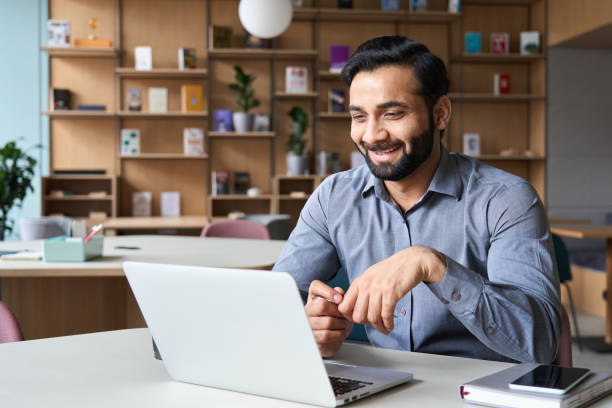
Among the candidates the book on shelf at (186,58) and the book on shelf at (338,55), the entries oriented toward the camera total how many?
2

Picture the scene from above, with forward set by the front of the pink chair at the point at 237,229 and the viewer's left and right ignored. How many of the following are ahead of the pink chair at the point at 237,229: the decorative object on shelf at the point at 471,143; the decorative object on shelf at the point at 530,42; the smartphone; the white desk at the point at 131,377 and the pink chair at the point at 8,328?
3

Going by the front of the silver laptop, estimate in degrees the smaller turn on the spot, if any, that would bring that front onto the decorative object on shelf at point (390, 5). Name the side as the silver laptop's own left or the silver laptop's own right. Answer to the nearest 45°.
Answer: approximately 45° to the silver laptop's own left

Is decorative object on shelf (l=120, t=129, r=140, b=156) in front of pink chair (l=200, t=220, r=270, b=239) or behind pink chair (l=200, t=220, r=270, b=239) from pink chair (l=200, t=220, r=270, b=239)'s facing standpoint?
behind

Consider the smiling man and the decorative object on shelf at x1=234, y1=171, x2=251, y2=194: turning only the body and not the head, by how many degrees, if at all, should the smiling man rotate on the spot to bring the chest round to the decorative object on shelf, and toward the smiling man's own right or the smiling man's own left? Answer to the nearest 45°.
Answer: approximately 135° to the smiling man's own right

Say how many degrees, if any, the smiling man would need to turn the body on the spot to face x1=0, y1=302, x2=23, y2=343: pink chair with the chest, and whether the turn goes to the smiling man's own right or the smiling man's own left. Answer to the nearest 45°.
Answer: approximately 45° to the smiling man's own right

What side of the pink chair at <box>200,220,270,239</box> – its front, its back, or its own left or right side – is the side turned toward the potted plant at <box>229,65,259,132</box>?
back
